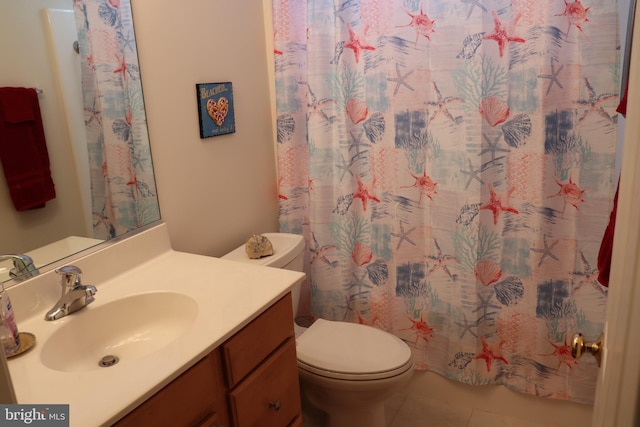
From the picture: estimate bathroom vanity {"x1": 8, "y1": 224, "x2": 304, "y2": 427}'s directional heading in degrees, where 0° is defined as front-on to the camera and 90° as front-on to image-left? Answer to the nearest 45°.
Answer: approximately 315°

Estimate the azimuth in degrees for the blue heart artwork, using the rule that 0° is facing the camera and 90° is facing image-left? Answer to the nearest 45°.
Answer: approximately 315°

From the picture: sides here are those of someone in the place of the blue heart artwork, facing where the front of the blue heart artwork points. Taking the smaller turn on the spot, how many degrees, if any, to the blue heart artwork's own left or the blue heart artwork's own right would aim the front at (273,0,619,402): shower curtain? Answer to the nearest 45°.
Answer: approximately 45° to the blue heart artwork's own left

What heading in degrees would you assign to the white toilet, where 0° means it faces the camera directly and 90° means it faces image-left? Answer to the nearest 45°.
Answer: approximately 315°

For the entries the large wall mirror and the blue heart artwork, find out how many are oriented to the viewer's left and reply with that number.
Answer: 0

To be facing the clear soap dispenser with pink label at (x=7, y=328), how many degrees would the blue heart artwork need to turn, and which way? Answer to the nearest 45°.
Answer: approximately 90° to its right

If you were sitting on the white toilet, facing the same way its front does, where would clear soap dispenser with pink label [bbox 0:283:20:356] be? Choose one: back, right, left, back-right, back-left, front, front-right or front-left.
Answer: right
